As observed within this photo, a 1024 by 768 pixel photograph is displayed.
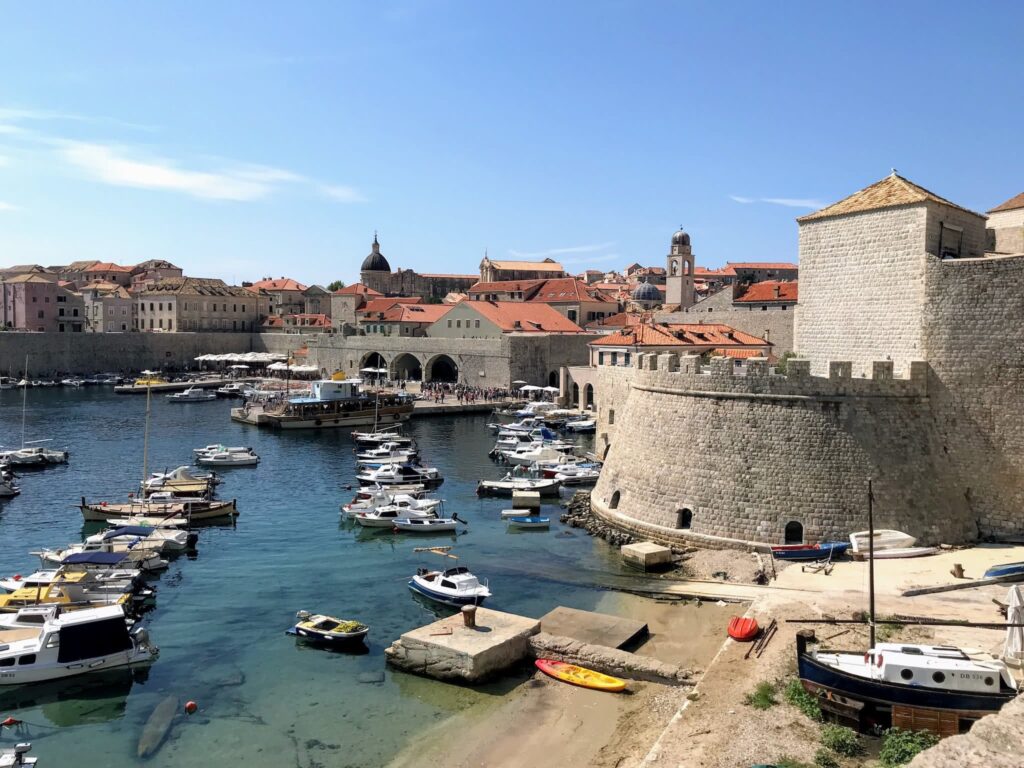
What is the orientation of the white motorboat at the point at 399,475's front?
to the viewer's left

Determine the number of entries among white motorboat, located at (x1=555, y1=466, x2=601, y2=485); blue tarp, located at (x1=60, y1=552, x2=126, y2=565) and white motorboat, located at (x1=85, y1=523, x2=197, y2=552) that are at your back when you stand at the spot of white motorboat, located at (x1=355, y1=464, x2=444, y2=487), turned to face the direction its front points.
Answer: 1

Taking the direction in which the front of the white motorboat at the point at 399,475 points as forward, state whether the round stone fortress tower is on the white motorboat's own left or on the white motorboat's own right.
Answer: on the white motorboat's own left

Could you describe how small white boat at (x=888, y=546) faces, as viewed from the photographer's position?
facing to the right of the viewer
